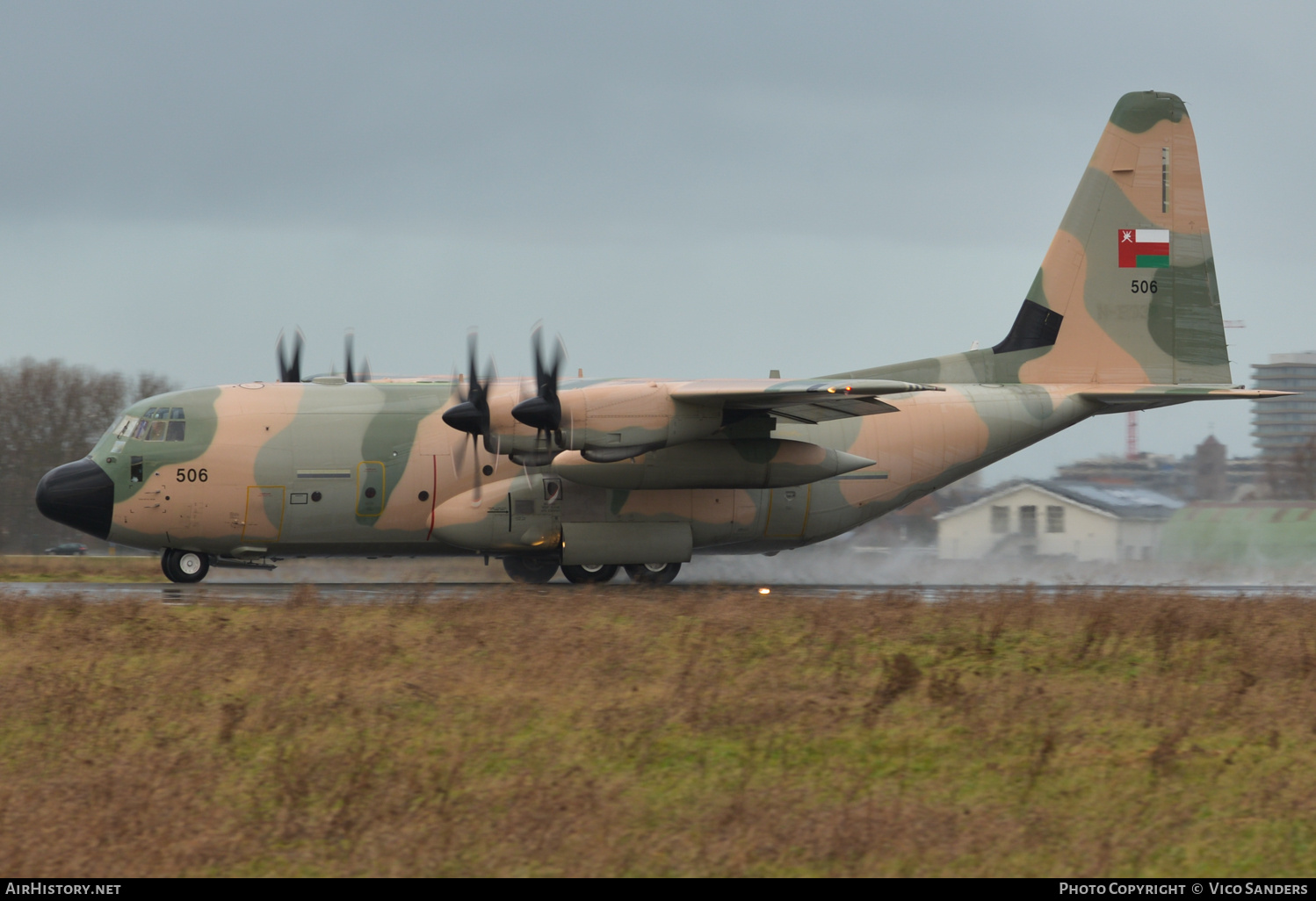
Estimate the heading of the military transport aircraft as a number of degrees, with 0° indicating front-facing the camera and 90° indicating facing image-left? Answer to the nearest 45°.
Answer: approximately 90°
